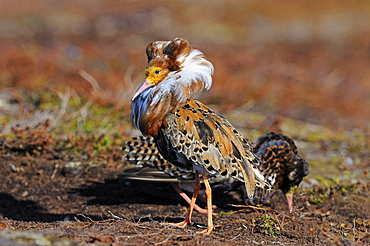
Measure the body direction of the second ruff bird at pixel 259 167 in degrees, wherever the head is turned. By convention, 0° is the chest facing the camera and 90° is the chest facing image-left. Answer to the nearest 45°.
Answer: approximately 270°
